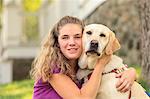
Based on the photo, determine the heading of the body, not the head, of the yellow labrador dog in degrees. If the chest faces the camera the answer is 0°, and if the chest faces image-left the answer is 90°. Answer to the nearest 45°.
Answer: approximately 45°

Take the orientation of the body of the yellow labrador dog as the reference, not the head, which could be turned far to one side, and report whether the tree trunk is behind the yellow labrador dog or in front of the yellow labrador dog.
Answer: behind
